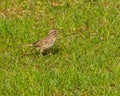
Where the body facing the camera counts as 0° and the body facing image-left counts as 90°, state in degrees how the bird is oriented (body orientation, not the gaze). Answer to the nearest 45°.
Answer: approximately 270°
